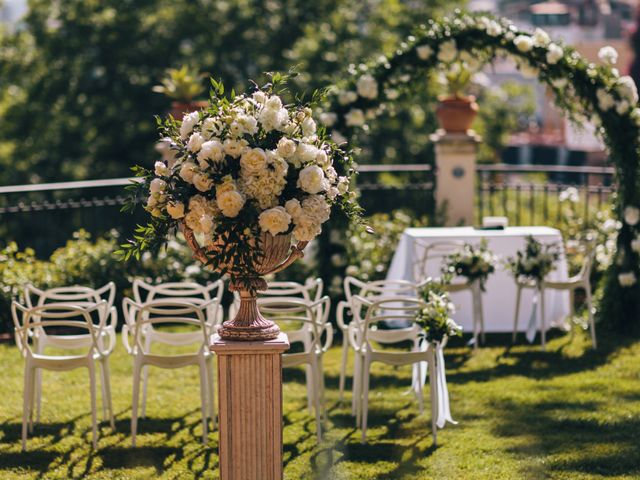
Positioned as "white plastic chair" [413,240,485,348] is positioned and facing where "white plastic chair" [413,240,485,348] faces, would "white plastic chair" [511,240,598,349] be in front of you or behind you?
in front
